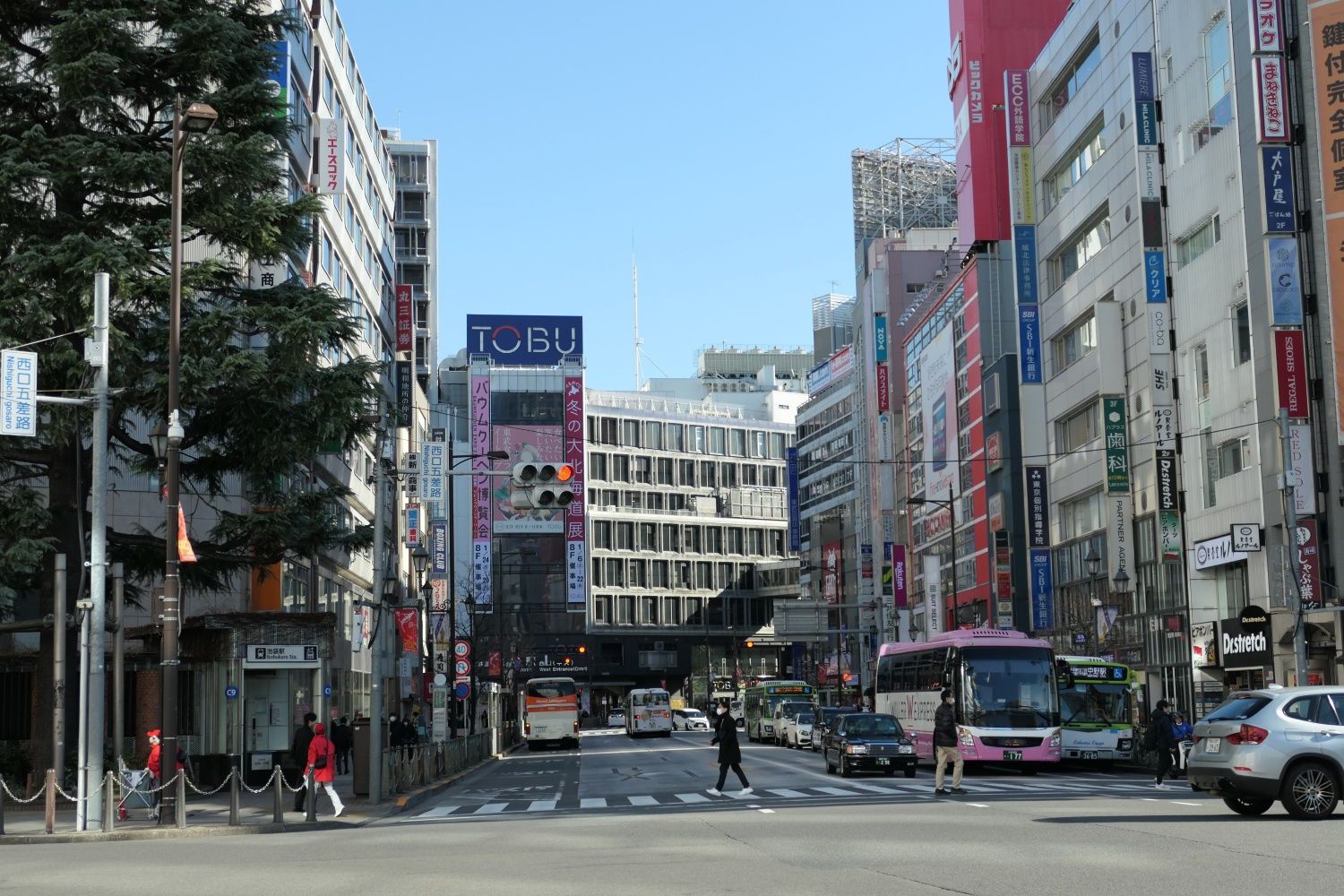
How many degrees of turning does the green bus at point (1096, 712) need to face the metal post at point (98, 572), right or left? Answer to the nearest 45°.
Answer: approximately 45° to its right

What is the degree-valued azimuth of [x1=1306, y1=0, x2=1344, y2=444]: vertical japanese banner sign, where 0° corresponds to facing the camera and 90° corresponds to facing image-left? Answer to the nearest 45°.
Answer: approximately 0°

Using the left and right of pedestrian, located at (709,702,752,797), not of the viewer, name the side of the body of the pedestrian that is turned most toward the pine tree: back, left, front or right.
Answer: front

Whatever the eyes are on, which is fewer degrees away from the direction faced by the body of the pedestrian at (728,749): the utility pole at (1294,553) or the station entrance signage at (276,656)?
the station entrance signage

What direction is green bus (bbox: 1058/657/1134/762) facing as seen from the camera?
toward the camera

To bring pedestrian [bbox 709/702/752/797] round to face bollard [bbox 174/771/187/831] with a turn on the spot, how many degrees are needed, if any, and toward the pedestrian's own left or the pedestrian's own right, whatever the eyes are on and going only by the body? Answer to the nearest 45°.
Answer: approximately 45° to the pedestrian's own left

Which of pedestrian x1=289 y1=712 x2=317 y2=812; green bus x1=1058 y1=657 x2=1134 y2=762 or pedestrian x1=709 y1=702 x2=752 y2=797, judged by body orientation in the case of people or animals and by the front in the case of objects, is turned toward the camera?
the green bus

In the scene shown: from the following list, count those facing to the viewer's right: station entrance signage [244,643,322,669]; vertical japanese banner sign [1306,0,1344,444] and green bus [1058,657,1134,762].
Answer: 0

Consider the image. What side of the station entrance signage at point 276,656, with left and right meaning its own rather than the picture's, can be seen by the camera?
front

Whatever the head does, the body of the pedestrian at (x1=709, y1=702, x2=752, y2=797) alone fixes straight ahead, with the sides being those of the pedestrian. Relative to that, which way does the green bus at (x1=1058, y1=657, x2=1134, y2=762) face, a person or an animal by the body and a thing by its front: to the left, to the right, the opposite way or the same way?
to the left
